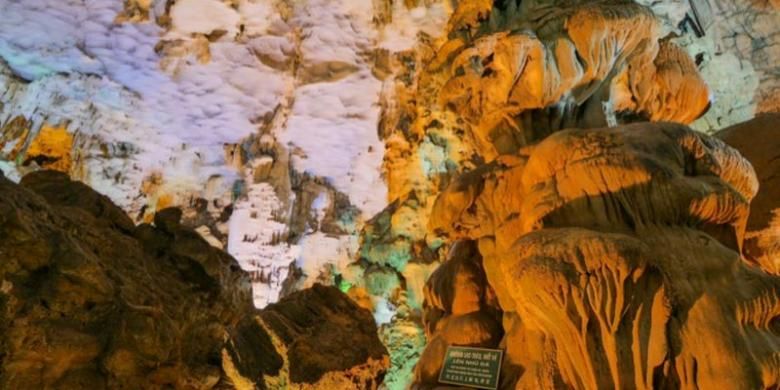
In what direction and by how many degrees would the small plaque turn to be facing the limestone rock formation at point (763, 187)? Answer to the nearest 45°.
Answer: approximately 135° to its left

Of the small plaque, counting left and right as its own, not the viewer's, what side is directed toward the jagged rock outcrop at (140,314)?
right

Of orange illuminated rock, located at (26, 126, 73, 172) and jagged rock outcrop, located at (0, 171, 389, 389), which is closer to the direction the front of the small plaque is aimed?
the jagged rock outcrop

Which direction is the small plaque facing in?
toward the camera

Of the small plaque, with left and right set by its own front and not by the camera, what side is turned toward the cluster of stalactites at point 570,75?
back

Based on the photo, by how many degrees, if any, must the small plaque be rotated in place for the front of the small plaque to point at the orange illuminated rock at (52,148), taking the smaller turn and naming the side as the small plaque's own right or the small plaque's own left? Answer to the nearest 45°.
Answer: approximately 135° to the small plaque's own right

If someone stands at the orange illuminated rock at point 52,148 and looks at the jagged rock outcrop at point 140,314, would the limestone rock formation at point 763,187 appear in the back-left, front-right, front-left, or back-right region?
front-left
